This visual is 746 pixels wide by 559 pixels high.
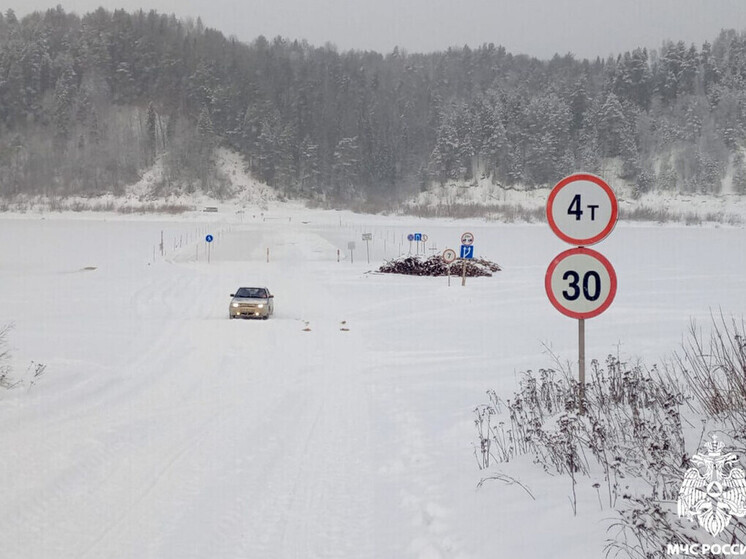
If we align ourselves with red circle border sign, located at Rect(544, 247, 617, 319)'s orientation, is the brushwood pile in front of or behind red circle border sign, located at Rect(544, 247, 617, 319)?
behind

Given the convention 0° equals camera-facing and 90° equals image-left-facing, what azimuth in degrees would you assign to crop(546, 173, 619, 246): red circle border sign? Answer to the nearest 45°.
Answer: approximately 0°

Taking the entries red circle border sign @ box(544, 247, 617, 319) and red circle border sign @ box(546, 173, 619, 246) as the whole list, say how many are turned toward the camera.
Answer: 2

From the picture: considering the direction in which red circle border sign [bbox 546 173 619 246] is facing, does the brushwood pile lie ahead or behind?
behind
